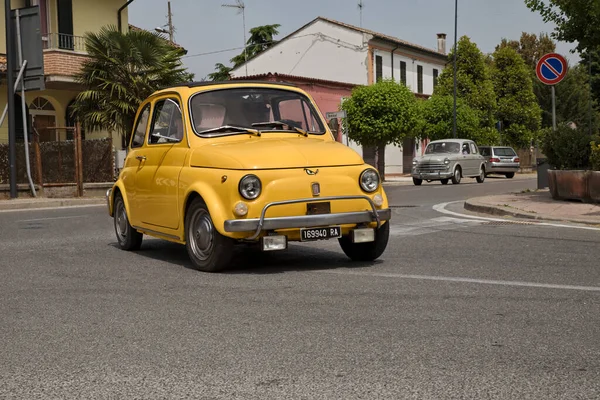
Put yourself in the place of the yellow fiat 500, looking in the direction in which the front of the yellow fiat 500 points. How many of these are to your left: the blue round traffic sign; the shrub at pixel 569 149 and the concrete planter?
3

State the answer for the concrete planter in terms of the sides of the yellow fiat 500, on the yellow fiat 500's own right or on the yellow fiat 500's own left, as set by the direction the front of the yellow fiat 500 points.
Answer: on the yellow fiat 500's own left

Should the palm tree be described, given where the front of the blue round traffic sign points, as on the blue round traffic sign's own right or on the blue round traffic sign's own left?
on the blue round traffic sign's own right

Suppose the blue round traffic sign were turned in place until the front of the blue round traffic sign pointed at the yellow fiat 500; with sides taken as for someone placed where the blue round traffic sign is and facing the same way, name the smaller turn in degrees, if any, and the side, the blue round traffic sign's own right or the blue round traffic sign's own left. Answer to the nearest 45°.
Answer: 0° — it already faces it

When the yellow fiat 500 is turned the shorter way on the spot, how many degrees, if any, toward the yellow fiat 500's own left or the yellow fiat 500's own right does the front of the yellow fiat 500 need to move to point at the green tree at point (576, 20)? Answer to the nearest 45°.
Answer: approximately 90° to the yellow fiat 500's own left

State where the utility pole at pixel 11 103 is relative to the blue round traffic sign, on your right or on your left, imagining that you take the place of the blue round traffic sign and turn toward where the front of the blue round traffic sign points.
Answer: on your right

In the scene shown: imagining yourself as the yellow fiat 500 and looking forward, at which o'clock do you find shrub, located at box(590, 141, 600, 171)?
The shrub is roughly at 9 o'clock from the yellow fiat 500.

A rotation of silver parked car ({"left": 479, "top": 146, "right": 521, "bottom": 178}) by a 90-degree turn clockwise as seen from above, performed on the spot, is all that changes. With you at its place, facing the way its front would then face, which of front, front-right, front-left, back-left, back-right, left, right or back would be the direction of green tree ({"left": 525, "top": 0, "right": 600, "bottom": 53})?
back-right
